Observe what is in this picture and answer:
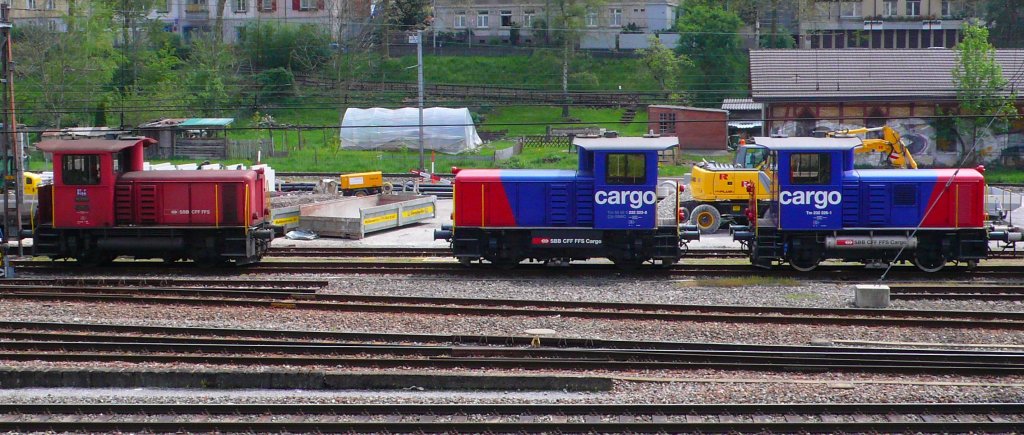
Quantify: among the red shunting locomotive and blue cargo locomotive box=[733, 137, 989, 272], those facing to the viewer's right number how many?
2

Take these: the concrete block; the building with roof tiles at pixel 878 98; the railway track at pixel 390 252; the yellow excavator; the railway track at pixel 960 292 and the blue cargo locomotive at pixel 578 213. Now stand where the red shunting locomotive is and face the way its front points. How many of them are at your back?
0

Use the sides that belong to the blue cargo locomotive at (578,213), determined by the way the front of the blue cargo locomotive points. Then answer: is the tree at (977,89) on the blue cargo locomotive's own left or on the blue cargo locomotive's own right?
on the blue cargo locomotive's own right

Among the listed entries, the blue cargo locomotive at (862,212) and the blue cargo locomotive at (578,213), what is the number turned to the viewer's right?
1

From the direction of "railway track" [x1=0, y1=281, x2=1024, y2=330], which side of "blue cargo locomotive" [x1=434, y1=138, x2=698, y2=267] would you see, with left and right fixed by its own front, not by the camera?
left

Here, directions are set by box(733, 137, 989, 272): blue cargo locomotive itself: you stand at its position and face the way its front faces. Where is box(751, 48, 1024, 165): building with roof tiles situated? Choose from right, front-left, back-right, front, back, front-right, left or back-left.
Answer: left

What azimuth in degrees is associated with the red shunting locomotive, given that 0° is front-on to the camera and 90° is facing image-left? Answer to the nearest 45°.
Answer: approximately 270°

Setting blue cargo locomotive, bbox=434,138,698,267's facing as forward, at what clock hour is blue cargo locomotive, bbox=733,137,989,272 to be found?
blue cargo locomotive, bbox=733,137,989,272 is roughly at 6 o'clock from blue cargo locomotive, bbox=434,138,698,267.

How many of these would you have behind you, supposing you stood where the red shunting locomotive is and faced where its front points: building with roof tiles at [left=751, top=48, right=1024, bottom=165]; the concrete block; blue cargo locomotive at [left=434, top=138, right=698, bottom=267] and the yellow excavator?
0

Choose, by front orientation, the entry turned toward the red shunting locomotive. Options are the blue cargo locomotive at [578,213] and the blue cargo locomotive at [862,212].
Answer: the blue cargo locomotive at [578,213]

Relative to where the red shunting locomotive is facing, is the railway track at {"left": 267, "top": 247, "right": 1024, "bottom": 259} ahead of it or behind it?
ahead

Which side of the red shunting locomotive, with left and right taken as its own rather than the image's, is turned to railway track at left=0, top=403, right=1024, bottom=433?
right

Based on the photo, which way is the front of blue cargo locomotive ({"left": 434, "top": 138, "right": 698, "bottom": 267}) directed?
to the viewer's left

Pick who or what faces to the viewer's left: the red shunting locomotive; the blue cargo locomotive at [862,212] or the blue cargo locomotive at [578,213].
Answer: the blue cargo locomotive at [578,213]

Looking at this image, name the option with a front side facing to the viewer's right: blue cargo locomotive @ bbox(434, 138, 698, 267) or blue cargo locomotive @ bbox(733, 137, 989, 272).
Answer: blue cargo locomotive @ bbox(733, 137, 989, 272)

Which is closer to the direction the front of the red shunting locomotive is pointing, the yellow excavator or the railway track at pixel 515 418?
the yellow excavator

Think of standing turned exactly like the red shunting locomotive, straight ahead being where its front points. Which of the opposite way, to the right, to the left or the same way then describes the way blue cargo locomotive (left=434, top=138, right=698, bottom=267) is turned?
the opposite way

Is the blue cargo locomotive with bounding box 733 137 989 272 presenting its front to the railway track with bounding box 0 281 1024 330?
no

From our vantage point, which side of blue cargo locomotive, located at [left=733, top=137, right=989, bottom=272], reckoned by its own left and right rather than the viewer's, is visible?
right

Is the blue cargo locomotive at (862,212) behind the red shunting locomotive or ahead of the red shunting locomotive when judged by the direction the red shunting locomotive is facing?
ahead
